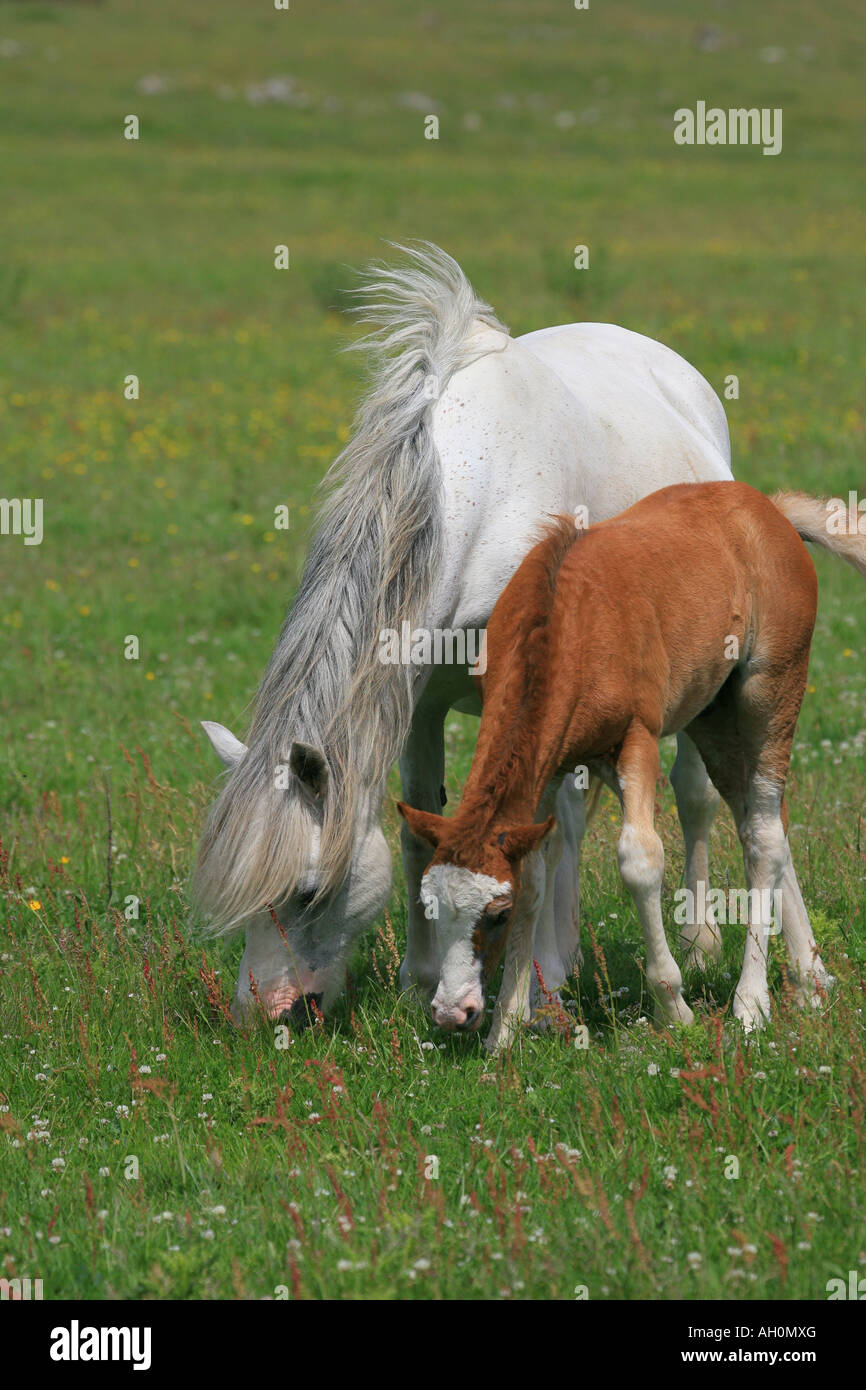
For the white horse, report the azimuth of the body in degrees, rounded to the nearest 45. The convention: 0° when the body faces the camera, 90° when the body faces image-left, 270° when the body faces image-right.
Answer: approximately 45°

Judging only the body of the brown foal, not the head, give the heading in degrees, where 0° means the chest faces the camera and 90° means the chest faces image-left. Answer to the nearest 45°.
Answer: approximately 45°
